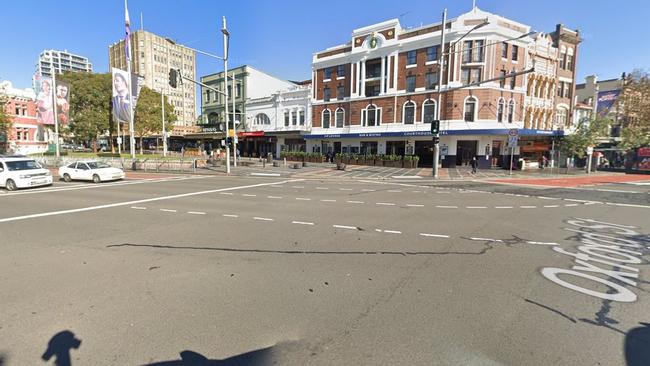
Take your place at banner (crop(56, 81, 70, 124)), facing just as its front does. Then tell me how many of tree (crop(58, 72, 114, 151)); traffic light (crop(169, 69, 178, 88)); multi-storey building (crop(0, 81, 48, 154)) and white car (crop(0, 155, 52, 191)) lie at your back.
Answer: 2

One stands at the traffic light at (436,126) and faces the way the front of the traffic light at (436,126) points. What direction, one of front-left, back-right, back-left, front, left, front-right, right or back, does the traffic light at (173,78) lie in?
front-right

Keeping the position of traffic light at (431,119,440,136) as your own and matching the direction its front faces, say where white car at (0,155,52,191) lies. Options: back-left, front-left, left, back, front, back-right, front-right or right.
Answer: front-right

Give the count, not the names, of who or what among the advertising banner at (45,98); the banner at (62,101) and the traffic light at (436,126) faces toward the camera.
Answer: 3

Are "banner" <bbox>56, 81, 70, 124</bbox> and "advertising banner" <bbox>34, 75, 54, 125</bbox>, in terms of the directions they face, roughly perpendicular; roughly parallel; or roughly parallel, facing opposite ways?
roughly parallel

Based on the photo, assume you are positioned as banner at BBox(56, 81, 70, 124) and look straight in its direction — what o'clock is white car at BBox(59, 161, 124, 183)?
The white car is roughly at 12 o'clock from the banner.

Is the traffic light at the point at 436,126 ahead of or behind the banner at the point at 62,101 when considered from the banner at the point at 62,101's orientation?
ahead

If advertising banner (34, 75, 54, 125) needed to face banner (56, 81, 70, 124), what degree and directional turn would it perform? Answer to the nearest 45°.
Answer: approximately 90° to its left

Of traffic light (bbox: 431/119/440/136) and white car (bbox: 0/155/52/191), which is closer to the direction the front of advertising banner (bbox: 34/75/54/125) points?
the white car

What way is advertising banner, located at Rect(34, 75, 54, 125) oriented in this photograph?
toward the camera

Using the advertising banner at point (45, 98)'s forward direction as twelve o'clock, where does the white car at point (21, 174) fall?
The white car is roughly at 12 o'clock from the advertising banner.

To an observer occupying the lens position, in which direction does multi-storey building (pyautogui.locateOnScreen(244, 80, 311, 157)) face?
facing the viewer and to the left of the viewer

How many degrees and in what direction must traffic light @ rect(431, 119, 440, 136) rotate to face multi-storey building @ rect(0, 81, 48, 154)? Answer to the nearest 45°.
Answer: approximately 90° to its right

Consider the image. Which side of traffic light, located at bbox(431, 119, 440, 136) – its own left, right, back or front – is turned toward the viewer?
front

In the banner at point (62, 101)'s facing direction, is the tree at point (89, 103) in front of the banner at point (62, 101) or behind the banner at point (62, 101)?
behind

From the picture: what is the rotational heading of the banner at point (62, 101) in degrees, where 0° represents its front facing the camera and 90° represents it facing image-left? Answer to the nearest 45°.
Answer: approximately 0°
